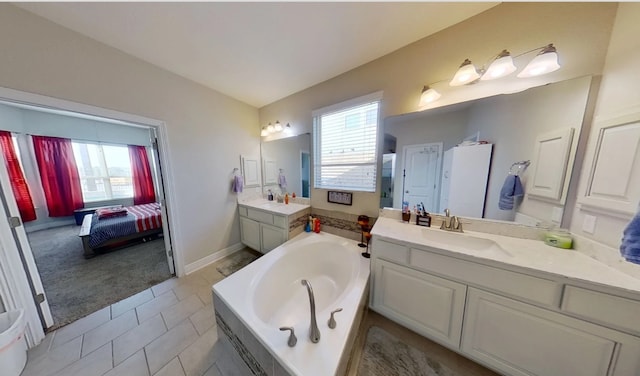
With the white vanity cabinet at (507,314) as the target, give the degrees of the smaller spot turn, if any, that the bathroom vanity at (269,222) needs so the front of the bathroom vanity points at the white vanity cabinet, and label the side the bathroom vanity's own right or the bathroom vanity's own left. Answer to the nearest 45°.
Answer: approximately 90° to the bathroom vanity's own left

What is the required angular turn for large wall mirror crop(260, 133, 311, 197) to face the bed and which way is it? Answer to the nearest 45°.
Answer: approximately 45° to its right

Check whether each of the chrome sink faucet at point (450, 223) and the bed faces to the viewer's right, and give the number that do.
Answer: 0

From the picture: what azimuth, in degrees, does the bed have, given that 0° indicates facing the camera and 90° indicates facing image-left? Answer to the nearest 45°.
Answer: approximately 45°

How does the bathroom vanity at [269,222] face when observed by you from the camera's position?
facing the viewer and to the left of the viewer

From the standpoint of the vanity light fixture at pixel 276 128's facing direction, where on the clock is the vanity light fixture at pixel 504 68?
the vanity light fixture at pixel 504 68 is roughly at 9 o'clock from the vanity light fixture at pixel 276 128.

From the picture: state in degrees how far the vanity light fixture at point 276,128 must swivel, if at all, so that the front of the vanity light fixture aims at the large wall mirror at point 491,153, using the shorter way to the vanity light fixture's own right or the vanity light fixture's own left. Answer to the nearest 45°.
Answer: approximately 90° to the vanity light fixture's own left

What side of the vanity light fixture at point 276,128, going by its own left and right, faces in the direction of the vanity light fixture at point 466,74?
left

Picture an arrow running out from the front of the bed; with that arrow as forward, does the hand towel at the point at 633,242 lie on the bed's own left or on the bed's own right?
on the bed's own left
